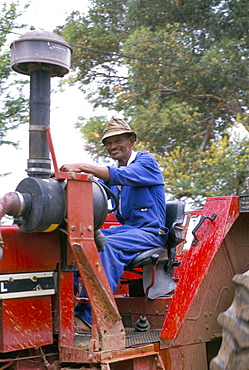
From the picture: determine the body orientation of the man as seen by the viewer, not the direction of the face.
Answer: to the viewer's left

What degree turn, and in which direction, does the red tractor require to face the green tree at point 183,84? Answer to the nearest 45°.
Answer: approximately 90° to its right

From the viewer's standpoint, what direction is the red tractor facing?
to the viewer's left
